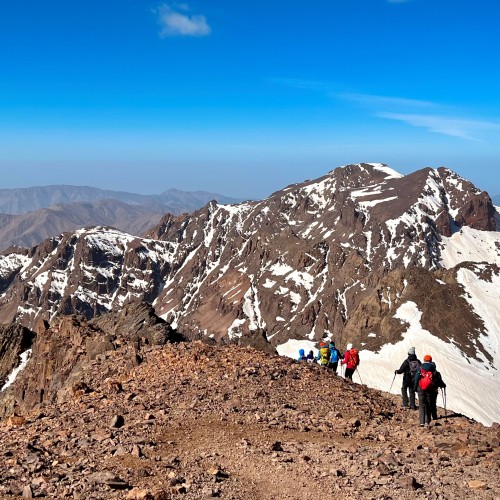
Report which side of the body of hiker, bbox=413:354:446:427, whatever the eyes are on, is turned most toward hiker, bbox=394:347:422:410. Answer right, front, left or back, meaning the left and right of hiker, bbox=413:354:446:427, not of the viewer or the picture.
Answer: front

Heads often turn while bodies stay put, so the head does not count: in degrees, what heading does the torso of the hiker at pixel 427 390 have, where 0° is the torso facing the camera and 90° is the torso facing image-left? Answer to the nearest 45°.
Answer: approximately 180°
